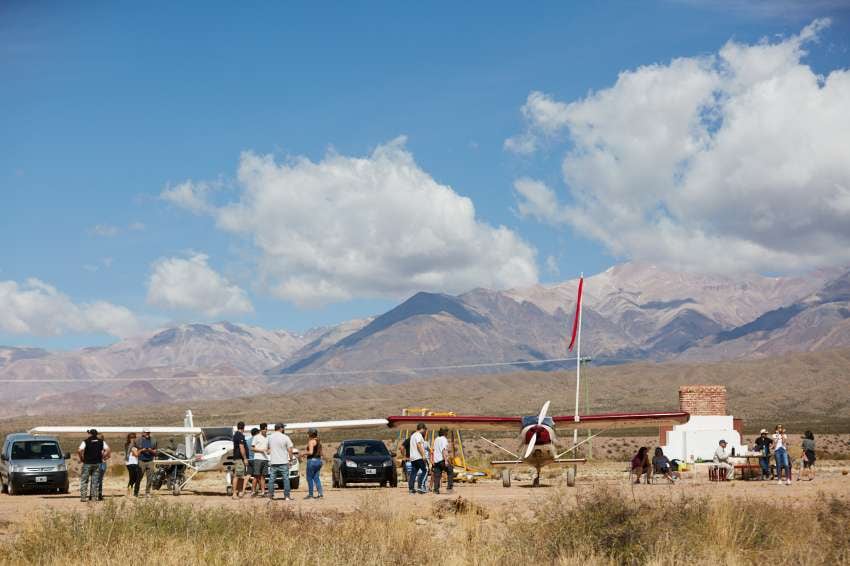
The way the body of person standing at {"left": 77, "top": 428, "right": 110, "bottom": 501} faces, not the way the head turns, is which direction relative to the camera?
away from the camera

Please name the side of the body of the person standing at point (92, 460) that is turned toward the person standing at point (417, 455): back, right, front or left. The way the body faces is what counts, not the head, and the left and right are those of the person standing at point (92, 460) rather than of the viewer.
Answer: right

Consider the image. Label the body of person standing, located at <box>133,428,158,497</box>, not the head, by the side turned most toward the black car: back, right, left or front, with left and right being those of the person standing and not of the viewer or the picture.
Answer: left

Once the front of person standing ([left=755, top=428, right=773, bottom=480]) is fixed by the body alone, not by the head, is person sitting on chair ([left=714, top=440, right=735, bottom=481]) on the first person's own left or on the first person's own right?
on the first person's own right

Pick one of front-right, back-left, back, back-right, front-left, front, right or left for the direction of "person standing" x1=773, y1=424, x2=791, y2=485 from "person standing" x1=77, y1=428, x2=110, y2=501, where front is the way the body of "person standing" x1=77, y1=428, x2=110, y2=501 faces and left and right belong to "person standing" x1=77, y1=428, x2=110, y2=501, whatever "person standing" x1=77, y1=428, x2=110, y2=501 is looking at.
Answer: right

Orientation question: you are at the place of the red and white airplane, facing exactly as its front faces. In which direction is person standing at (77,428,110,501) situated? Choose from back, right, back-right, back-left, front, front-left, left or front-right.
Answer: front-right

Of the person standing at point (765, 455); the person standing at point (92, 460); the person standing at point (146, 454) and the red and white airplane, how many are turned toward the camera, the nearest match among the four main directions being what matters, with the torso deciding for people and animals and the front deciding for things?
3

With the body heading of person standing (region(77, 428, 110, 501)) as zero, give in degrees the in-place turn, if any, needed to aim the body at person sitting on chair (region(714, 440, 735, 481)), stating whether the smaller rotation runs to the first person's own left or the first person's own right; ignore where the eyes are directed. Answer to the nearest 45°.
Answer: approximately 90° to the first person's own right

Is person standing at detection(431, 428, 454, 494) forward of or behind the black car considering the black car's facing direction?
forward
